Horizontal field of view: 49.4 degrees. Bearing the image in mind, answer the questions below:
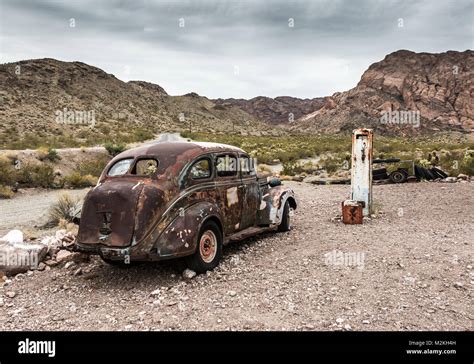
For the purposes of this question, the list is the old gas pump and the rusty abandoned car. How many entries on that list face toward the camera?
1

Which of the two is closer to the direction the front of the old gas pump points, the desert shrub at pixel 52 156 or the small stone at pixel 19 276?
the small stone

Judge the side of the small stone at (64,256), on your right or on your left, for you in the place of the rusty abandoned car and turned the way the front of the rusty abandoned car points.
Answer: on your left

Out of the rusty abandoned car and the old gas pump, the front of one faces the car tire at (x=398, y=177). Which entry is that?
the rusty abandoned car

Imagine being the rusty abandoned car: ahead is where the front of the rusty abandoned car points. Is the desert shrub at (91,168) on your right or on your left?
on your left

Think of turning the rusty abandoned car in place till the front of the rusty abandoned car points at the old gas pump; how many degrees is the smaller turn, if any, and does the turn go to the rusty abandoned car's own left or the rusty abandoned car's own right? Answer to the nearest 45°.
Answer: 0° — it already faces it

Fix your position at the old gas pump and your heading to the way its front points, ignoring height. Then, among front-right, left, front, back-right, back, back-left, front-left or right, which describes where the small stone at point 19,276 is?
front-right

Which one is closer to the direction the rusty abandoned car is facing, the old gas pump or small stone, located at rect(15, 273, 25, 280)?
the old gas pump

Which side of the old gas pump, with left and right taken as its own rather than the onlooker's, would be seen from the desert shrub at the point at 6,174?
right

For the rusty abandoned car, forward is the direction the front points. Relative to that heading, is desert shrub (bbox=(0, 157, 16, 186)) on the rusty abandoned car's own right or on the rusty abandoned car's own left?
on the rusty abandoned car's own left

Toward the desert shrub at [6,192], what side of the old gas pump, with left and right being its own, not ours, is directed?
right

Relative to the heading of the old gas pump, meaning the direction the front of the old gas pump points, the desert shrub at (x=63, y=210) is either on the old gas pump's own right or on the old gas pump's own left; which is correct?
on the old gas pump's own right

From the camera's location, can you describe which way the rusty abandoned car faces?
facing away from the viewer and to the right of the viewer

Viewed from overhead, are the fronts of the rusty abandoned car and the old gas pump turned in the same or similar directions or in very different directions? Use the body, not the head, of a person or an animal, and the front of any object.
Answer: very different directions

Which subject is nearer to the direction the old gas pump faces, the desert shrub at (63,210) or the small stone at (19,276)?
the small stone
